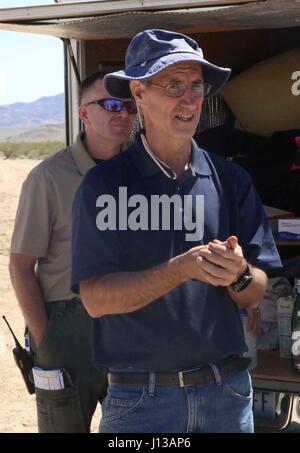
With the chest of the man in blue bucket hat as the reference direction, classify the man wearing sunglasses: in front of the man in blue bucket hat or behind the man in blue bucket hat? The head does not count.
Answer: behind

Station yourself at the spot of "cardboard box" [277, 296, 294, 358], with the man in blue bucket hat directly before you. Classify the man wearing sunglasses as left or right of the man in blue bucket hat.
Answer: right

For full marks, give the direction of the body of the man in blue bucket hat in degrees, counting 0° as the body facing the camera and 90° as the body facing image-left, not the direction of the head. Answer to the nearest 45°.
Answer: approximately 315°

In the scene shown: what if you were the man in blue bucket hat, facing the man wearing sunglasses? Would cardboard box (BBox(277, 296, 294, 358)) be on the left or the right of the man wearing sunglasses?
right

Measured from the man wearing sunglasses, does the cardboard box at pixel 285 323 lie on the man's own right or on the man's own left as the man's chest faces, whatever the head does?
on the man's own left

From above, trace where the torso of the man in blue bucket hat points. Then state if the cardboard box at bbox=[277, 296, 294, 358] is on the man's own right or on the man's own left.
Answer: on the man's own left

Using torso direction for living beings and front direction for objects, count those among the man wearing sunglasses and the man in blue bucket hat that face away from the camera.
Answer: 0

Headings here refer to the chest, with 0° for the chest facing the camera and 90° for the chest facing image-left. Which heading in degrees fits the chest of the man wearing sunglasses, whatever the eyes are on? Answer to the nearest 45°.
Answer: approximately 315°
